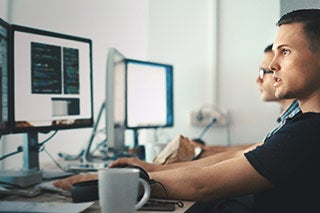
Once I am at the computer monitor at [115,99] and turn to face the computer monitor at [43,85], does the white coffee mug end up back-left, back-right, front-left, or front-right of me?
front-left

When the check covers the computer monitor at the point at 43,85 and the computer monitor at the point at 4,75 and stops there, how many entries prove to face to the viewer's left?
0

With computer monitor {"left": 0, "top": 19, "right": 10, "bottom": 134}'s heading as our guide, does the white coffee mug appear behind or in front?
in front

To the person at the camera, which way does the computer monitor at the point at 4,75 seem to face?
facing the viewer and to the right of the viewer

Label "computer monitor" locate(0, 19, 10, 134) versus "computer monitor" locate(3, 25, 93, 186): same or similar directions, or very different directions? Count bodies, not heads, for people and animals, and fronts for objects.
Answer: same or similar directions
